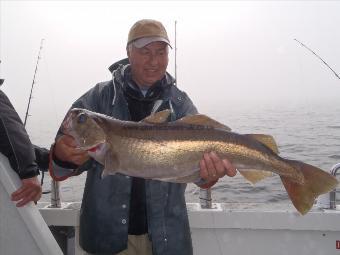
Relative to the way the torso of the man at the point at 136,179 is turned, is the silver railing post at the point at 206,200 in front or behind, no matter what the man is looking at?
behind

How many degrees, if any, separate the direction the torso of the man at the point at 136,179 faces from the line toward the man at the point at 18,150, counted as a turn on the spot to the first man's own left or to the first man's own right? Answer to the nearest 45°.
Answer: approximately 90° to the first man's own right

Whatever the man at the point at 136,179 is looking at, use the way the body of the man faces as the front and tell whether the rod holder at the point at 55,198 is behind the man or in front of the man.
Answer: behind

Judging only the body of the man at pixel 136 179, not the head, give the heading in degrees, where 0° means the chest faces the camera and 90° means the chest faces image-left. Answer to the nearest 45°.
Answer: approximately 0°
